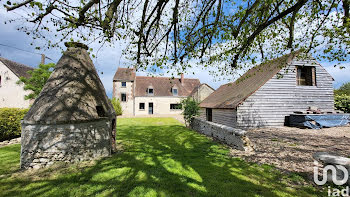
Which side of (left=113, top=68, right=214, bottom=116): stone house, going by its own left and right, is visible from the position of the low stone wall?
front

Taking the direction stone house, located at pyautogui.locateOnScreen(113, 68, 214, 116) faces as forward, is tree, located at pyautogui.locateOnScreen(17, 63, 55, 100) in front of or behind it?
in front

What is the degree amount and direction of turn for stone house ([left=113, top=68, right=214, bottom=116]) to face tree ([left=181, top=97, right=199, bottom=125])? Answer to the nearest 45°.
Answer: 0° — it already faces it

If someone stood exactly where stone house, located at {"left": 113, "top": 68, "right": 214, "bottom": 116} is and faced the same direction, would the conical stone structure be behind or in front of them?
in front

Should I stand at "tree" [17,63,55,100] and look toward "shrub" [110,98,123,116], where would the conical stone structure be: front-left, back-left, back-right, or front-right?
back-right

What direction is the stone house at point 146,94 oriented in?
toward the camera

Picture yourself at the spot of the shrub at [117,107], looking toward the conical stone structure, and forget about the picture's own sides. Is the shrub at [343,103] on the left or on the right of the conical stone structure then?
left

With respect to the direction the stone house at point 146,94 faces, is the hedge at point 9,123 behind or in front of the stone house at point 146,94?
in front

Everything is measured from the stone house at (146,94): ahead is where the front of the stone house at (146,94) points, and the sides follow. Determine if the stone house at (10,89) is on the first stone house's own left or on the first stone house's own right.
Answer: on the first stone house's own right

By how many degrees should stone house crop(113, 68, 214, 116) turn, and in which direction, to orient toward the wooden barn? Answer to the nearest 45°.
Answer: approximately 45° to its left

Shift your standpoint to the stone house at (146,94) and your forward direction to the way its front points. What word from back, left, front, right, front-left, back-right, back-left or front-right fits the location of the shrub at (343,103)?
front-left
